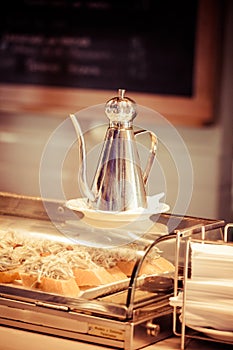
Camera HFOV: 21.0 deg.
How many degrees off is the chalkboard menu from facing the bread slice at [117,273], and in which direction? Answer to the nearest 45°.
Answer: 0° — it already faces it

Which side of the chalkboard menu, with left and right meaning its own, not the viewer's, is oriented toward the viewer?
front

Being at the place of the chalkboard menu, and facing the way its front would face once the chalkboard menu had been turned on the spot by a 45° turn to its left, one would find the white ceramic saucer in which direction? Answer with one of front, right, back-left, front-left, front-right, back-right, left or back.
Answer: front-right

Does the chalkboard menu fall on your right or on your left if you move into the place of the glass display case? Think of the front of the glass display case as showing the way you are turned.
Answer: on your right

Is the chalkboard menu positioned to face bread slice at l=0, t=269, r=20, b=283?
yes

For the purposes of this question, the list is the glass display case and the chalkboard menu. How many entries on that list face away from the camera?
0

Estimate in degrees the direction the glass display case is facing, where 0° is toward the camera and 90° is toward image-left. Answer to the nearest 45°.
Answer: approximately 45°

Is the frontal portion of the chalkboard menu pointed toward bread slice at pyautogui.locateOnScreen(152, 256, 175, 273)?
yes

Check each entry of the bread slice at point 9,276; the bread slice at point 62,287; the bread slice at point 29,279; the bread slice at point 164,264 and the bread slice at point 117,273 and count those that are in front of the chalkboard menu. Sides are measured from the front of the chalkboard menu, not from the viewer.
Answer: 5

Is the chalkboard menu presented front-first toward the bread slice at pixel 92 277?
yes
